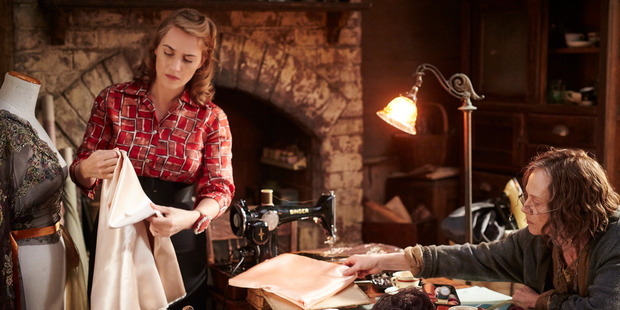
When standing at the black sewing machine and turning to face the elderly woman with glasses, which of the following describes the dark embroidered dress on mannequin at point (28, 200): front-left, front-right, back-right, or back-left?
back-right

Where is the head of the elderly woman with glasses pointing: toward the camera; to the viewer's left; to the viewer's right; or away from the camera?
to the viewer's left

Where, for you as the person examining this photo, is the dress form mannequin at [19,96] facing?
facing to the right of the viewer

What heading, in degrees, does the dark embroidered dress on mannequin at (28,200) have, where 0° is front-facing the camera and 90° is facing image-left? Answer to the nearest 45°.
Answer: approximately 270°

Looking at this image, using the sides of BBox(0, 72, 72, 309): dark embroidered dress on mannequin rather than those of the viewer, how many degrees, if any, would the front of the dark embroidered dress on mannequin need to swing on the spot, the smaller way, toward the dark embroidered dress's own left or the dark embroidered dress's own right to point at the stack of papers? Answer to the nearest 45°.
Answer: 0° — it already faces it
